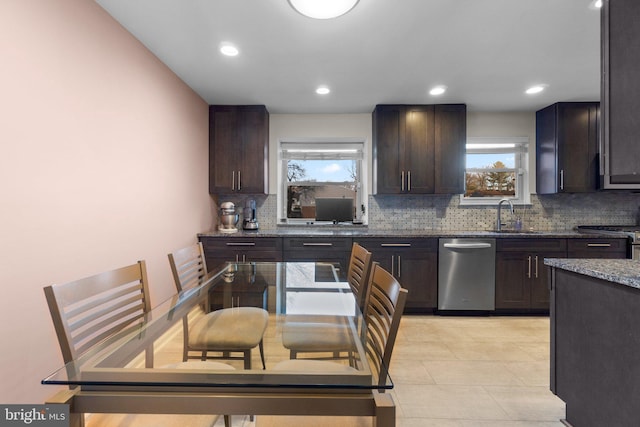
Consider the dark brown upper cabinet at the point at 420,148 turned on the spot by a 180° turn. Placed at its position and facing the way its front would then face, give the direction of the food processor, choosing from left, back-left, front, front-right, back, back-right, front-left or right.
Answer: left

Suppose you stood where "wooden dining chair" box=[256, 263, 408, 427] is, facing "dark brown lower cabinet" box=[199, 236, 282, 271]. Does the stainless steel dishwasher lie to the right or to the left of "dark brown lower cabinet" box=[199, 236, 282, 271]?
right

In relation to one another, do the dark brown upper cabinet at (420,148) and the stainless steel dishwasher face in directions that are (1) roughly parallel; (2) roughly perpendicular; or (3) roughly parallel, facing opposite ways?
roughly parallel

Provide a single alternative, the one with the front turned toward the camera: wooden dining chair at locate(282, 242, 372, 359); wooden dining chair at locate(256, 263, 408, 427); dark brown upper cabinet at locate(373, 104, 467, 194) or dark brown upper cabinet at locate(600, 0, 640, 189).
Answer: dark brown upper cabinet at locate(373, 104, 467, 194)

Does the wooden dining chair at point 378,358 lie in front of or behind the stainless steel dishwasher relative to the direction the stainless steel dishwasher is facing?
in front

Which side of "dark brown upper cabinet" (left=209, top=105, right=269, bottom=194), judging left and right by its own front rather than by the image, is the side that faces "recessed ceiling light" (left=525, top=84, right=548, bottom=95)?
left

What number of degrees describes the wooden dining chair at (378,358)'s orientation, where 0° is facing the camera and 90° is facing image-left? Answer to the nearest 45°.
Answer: approximately 90°

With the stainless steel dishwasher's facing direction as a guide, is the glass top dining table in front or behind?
in front

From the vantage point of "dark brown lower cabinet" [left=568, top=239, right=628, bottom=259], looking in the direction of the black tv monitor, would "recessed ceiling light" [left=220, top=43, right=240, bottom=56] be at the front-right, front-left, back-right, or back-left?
front-left

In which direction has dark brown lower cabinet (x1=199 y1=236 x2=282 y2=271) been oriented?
toward the camera

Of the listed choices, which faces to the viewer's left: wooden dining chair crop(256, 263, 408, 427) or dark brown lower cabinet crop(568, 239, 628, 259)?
the wooden dining chair

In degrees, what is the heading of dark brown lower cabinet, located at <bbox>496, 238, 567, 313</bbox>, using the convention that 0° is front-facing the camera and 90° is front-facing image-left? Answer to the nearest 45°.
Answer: approximately 0°

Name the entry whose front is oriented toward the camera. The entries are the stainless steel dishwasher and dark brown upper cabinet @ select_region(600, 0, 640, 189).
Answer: the stainless steel dishwasher

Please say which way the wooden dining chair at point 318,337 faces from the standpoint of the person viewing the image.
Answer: facing to the left of the viewer

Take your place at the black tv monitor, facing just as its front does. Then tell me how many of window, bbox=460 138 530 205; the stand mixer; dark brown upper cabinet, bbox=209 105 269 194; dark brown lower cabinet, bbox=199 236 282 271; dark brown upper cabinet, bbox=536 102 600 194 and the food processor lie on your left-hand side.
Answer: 2

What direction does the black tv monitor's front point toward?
toward the camera

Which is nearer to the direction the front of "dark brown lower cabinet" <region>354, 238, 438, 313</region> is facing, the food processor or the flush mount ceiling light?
the flush mount ceiling light
